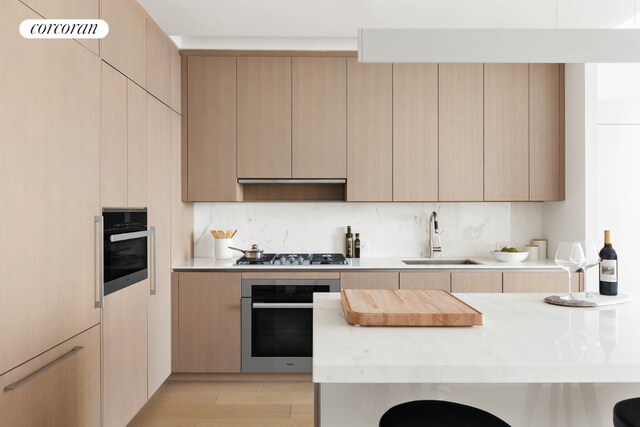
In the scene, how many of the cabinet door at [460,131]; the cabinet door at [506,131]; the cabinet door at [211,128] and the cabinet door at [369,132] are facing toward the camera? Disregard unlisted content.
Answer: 4

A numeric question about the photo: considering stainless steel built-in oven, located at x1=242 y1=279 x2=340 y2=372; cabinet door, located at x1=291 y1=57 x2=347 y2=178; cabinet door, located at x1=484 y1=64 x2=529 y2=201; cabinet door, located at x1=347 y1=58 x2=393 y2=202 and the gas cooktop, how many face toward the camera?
5

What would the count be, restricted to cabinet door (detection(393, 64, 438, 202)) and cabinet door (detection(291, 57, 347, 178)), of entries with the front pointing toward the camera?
2

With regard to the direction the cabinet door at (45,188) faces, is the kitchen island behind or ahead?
ahead

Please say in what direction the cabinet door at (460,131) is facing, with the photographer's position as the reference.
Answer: facing the viewer

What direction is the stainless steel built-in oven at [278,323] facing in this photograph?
toward the camera

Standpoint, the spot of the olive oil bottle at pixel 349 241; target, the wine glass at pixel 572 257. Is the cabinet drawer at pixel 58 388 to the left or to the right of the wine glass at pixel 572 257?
right

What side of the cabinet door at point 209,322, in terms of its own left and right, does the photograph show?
front

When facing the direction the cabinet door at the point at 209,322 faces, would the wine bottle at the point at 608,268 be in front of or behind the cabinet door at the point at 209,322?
in front

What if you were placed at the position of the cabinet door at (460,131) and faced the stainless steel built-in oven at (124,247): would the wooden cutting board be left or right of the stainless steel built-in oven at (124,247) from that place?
left

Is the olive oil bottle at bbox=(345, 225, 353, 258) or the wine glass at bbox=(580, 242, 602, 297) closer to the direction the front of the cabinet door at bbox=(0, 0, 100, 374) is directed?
the wine glass

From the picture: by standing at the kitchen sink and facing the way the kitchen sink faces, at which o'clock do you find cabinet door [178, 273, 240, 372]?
The cabinet door is roughly at 2 o'clock from the kitchen sink.

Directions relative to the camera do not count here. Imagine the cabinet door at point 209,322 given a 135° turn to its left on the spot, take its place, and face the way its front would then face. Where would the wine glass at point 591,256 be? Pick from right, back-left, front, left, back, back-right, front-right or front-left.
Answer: right

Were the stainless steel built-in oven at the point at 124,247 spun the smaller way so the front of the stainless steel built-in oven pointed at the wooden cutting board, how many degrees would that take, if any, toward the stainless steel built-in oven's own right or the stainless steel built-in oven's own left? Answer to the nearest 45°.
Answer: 0° — it already faces it

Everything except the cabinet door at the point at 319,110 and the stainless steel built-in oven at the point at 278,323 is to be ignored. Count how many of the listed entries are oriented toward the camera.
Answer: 2

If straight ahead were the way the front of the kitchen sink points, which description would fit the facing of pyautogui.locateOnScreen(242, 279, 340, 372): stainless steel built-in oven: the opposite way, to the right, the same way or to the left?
the same way

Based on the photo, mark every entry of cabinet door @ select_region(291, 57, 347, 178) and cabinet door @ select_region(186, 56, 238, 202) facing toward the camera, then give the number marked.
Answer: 2

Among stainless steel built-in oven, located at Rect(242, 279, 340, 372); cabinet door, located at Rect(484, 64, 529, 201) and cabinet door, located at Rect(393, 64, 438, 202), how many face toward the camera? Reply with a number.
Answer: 3

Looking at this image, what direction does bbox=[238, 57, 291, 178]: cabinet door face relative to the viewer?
toward the camera

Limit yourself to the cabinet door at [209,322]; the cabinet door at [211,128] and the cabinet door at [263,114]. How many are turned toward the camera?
3

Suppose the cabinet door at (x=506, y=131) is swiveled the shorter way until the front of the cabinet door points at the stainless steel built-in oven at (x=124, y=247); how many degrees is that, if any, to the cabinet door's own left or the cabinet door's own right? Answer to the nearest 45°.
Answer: approximately 45° to the cabinet door's own right

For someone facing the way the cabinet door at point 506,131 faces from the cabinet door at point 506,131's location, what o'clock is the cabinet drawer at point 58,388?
the cabinet drawer at point 58,388 is roughly at 1 o'clock from the cabinet door at point 506,131.
